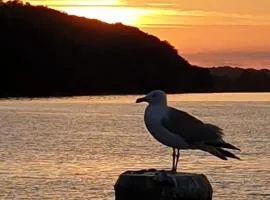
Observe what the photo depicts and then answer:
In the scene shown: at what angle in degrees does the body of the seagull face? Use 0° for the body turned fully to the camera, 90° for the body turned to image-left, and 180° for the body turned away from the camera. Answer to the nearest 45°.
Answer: approximately 90°
